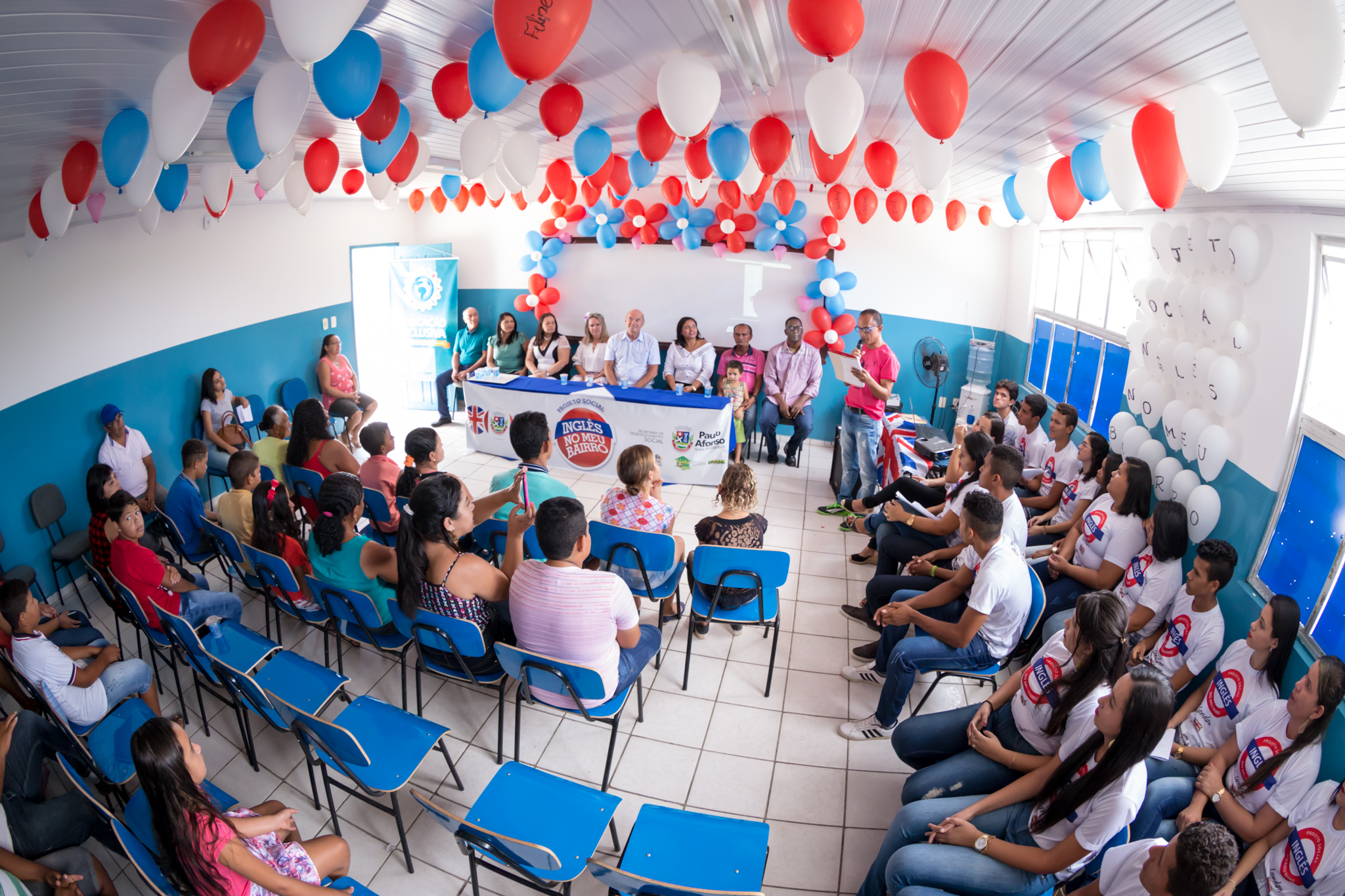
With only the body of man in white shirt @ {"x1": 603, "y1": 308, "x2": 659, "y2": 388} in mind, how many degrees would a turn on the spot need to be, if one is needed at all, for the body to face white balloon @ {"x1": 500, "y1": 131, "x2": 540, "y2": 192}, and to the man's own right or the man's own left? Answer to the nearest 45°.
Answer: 0° — they already face it

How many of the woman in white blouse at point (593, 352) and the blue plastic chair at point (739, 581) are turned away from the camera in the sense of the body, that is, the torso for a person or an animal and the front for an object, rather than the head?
1

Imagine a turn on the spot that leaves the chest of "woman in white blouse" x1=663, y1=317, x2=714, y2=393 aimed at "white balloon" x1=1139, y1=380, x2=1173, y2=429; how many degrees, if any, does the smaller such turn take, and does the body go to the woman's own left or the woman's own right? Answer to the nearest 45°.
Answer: approximately 45° to the woman's own left

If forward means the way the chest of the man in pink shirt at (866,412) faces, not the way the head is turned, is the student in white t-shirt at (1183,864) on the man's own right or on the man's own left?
on the man's own left

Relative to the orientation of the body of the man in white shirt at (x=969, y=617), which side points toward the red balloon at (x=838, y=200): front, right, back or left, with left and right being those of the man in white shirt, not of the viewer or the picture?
right

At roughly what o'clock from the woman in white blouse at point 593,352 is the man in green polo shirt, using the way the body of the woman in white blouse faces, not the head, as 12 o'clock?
The man in green polo shirt is roughly at 4 o'clock from the woman in white blouse.

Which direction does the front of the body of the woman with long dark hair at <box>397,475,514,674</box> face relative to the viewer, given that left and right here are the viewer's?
facing away from the viewer and to the right of the viewer
